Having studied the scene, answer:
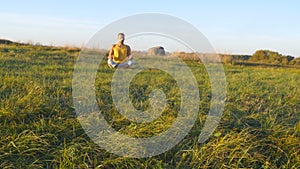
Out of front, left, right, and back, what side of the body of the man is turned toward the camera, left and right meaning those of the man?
front
